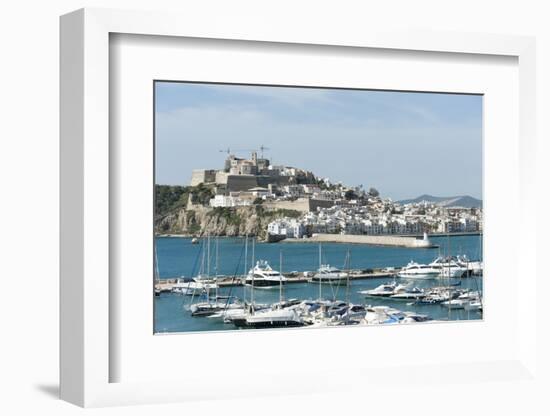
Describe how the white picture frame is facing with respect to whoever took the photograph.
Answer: facing the viewer and to the right of the viewer
